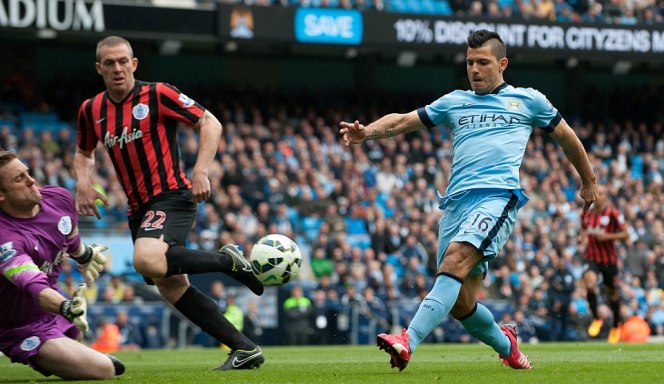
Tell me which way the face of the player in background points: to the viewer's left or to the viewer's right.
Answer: to the viewer's left

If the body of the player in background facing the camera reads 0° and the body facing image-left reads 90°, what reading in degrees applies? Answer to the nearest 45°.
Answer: approximately 45°

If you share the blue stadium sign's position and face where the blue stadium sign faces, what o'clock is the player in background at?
The player in background is roughly at 11 o'clock from the blue stadium sign.

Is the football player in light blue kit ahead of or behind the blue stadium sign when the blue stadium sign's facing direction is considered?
ahead

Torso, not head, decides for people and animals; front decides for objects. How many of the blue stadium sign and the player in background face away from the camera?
0

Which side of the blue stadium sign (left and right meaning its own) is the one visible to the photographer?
front

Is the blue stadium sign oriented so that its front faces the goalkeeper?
yes

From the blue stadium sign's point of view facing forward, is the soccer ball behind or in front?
in front

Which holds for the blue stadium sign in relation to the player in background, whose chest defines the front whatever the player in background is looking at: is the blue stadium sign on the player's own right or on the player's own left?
on the player's own right
